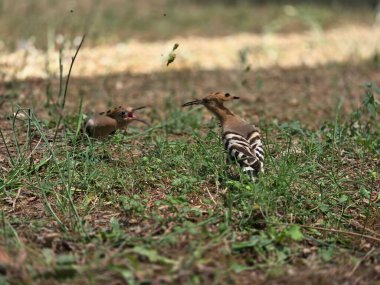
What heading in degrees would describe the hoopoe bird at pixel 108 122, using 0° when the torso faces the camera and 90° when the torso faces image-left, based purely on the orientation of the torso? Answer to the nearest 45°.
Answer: approximately 270°

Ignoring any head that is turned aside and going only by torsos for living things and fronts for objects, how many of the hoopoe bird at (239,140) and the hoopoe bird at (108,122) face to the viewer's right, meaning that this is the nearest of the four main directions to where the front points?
1

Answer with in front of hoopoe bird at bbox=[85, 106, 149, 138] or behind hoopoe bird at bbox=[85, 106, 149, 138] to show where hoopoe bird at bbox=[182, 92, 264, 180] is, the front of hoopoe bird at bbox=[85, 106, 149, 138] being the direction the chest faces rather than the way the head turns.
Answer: in front

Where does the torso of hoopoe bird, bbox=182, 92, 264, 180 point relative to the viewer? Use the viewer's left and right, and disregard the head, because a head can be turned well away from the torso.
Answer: facing away from the viewer and to the left of the viewer

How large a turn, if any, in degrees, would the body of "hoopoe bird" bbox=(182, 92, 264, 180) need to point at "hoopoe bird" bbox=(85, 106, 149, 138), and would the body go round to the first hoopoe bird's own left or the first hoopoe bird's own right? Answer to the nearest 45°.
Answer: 0° — it already faces it
